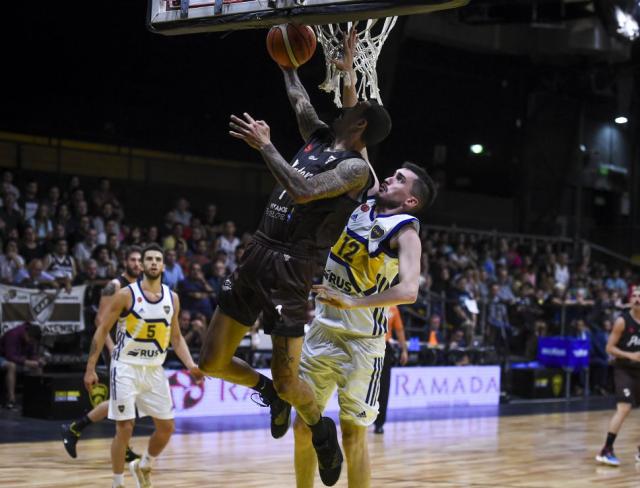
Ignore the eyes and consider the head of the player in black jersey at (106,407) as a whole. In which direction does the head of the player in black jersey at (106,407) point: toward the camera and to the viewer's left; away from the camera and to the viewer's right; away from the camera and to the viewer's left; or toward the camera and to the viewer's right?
toward the camera and to the viewer's right

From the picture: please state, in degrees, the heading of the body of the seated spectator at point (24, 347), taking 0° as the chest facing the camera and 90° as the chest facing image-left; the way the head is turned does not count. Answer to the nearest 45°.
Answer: approximately 315°

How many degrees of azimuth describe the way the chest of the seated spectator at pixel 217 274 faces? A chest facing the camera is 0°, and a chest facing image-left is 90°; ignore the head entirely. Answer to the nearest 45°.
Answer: approximately 0°

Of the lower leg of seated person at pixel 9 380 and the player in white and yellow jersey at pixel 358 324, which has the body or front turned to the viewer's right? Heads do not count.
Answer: the lower leg of seated person

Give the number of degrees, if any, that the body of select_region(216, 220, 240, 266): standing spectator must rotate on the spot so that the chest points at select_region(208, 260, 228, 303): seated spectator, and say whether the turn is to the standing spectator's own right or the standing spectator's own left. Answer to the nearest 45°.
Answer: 0° — they already face them

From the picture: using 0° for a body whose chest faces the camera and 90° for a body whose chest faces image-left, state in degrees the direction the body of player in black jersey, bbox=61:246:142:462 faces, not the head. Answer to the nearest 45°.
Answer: approximately 315°
